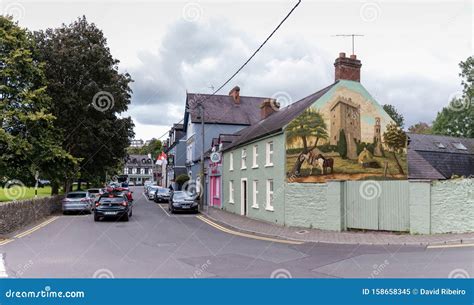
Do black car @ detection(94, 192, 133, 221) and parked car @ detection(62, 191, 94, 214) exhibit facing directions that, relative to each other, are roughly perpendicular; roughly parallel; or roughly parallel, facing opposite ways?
roughly parallel
